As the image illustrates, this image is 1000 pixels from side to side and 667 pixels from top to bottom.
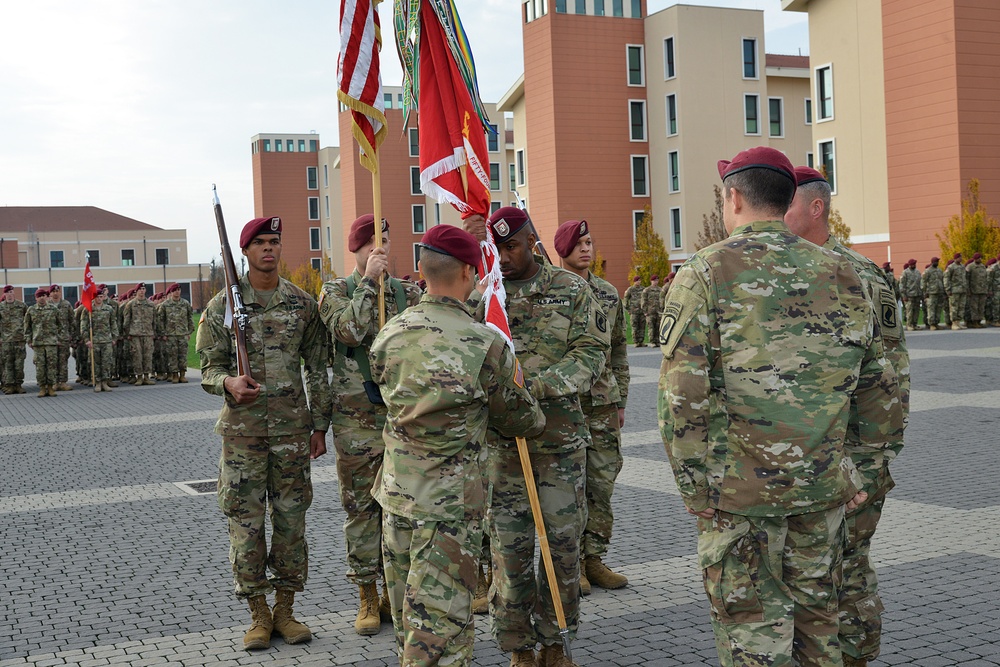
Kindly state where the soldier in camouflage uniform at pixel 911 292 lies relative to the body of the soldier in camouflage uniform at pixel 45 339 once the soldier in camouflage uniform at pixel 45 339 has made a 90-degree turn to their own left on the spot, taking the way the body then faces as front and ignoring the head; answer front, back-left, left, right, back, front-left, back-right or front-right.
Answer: front

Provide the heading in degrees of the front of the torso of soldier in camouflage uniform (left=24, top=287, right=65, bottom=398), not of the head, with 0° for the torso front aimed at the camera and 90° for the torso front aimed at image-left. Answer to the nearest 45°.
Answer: approximately 0°

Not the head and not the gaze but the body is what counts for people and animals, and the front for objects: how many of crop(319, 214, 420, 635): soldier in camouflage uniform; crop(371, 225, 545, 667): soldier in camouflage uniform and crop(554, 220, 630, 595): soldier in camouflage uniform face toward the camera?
2

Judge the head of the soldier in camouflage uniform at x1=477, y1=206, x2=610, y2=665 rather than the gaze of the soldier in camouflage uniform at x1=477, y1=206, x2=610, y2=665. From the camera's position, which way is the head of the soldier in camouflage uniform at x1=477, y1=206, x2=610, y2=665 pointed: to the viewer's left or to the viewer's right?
to the viewer's left

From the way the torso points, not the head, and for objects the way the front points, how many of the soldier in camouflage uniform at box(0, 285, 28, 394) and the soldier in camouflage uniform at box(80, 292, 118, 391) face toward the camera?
2

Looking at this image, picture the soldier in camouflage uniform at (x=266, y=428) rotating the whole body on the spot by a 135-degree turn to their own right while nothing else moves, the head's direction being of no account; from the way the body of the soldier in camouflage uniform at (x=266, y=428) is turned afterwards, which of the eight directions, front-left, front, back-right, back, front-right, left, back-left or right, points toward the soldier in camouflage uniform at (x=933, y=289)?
right

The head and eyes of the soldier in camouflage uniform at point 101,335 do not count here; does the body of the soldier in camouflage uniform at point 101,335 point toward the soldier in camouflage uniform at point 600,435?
yes

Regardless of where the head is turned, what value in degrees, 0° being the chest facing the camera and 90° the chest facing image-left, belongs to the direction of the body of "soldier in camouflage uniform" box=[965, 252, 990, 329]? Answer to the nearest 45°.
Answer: approximately 45°

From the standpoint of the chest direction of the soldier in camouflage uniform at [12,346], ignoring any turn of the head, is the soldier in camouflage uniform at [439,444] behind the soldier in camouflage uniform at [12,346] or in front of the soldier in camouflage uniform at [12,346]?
in front

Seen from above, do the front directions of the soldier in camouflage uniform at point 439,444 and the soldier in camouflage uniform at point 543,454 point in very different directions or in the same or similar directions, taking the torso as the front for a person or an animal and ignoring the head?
very different directions

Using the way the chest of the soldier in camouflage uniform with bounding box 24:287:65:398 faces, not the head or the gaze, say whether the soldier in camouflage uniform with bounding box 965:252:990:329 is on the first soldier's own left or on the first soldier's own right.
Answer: on the first soldier's own left

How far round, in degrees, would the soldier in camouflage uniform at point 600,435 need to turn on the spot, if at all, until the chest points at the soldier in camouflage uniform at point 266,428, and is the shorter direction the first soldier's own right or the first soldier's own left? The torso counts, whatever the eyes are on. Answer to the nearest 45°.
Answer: approximately 45° to the first soldier's own right

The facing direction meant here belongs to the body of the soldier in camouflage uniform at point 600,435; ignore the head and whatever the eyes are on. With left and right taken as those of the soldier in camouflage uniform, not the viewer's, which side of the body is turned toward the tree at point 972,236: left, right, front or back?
back
